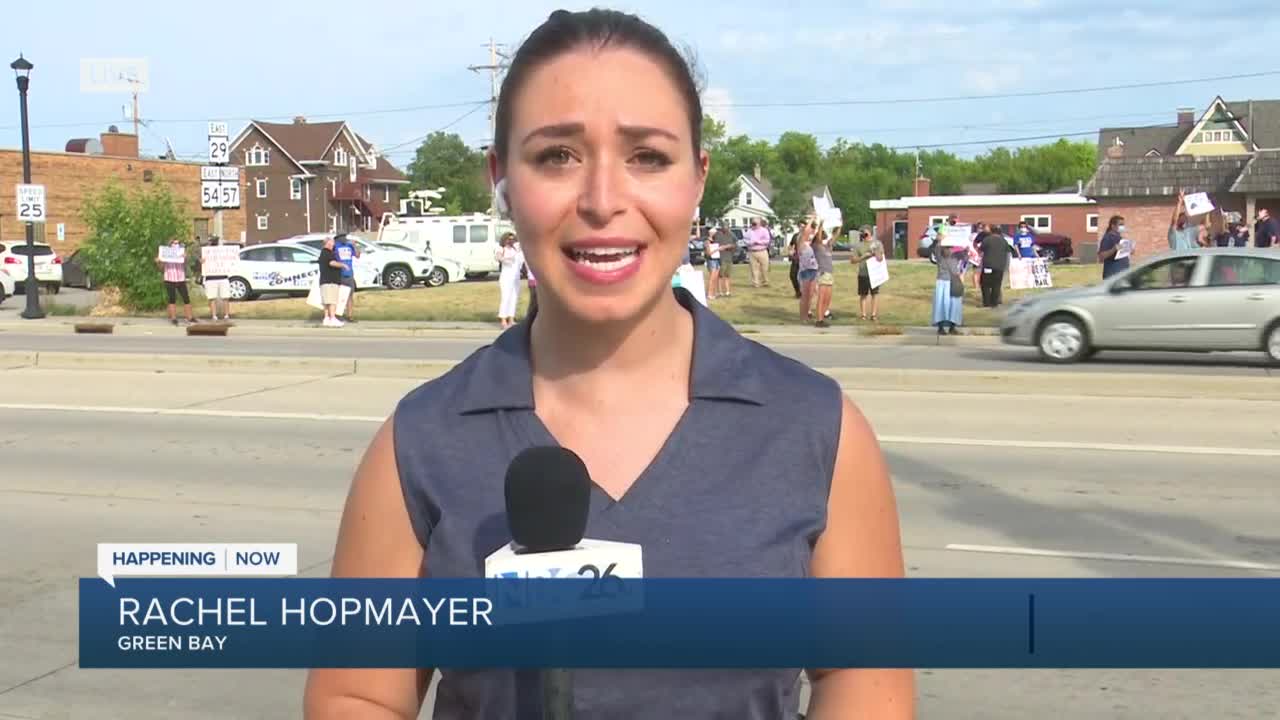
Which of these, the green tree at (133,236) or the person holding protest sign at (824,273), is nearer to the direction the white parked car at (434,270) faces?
the person holding protest sign

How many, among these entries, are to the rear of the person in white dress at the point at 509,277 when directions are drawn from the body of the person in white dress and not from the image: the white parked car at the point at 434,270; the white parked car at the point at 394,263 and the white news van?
3

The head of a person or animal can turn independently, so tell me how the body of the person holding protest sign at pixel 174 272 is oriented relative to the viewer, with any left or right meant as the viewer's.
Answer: facing the viewer

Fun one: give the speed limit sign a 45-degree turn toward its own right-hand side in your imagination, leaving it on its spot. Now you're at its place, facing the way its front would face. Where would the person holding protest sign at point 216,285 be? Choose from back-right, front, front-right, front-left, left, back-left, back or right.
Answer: left

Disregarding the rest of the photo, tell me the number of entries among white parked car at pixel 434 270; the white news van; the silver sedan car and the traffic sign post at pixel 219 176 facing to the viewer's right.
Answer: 2

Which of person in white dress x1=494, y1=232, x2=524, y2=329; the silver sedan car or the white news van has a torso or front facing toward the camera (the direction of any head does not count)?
the person in white dress

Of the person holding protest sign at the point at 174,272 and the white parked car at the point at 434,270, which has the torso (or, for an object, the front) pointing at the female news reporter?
the person holding protest sign

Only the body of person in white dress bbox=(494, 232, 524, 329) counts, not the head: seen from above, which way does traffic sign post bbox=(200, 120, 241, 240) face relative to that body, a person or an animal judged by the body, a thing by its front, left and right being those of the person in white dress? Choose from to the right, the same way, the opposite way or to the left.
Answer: the same way

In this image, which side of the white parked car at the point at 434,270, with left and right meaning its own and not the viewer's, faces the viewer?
right

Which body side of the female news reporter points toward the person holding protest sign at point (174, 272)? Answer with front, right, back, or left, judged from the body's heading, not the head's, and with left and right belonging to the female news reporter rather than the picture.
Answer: back

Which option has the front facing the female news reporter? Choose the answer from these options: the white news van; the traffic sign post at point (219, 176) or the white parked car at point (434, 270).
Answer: the traffic sign post

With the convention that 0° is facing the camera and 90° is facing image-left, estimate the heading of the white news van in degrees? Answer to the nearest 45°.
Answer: approximately 270°

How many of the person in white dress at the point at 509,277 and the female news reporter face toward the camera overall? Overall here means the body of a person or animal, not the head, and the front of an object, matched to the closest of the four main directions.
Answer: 2

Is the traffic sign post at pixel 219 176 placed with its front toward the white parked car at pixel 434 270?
no

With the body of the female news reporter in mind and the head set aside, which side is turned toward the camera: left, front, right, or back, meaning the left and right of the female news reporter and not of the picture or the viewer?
front

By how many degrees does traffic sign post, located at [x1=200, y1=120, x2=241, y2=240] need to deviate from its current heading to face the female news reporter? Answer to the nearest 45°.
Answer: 0° — it already faces them
